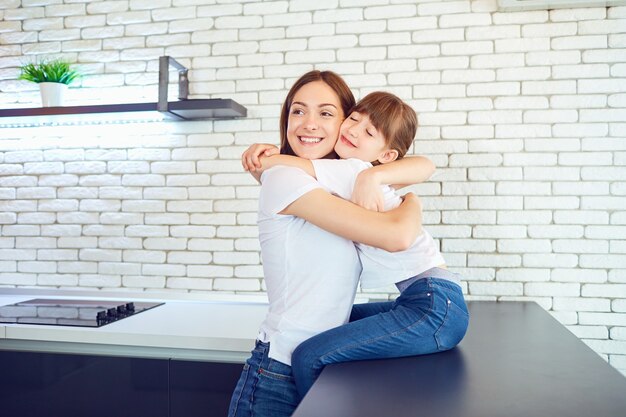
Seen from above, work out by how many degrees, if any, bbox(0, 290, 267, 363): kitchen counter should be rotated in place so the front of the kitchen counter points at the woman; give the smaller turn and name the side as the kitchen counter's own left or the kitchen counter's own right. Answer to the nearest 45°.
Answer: approximately 45° to the kitchen counter's own left

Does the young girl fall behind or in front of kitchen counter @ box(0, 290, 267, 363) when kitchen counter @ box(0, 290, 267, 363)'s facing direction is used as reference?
in front

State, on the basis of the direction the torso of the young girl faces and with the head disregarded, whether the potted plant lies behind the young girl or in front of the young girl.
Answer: in front

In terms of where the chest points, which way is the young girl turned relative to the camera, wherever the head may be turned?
to the viewer's left

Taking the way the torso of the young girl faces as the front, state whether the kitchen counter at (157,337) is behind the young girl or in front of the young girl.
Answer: in front

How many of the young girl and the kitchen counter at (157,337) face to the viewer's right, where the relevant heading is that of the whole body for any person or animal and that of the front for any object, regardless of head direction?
0

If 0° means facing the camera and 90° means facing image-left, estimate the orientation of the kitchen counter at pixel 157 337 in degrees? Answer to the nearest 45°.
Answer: approximately 0°
